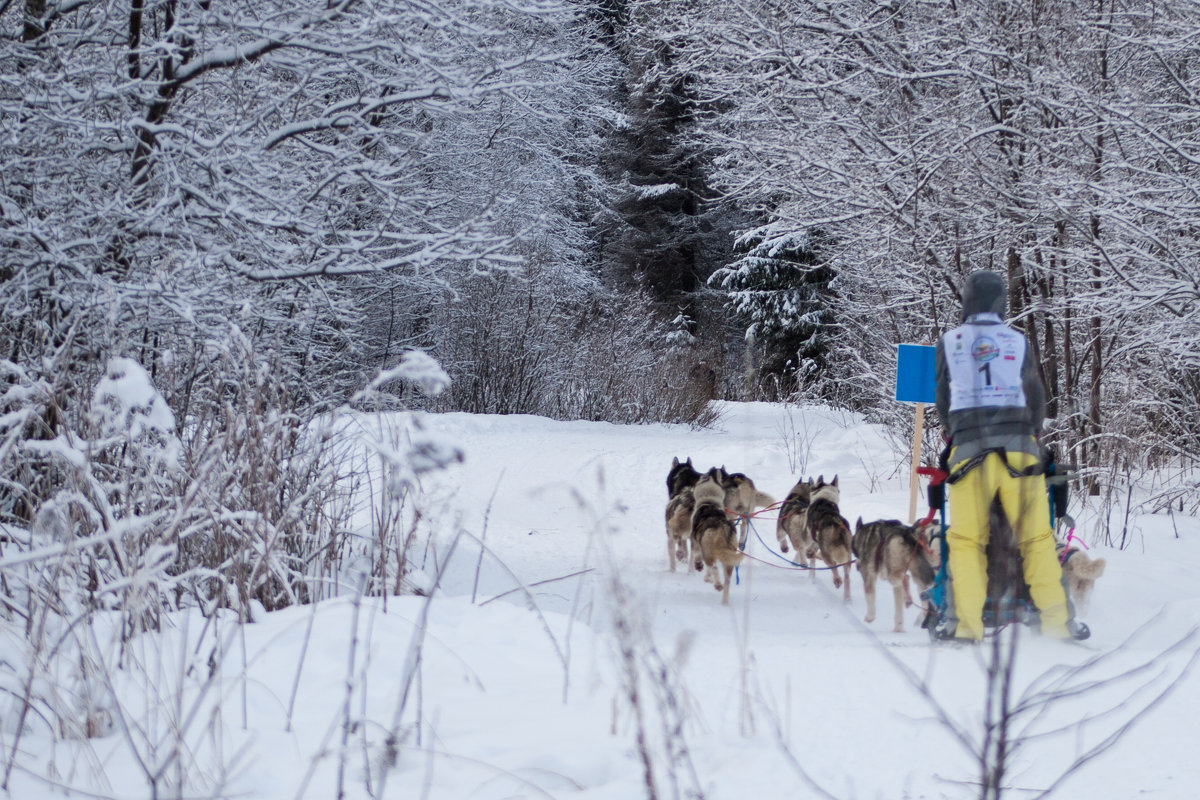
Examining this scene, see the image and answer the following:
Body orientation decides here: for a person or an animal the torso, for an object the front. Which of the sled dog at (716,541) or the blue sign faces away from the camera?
the sled dog

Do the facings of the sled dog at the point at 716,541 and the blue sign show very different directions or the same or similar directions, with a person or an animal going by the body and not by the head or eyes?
very different directions

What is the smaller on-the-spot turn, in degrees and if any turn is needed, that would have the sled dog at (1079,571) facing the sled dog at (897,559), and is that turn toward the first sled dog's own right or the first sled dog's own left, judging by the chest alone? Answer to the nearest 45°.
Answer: approximately 45° to the first sled dog's own left

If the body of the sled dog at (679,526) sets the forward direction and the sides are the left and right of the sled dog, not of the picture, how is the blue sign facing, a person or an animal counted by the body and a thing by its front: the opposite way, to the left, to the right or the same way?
the opposite way

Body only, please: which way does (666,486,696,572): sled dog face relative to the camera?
away from the camera

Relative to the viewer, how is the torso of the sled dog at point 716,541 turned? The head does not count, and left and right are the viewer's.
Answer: facing away from the viewer

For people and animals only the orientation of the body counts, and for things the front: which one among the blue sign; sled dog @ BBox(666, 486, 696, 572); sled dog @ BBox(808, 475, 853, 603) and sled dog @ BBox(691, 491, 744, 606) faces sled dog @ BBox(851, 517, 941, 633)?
the blue sign
